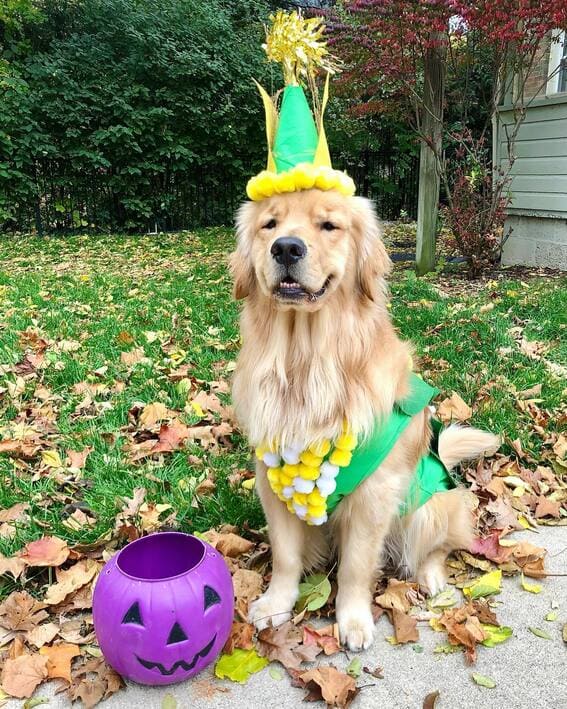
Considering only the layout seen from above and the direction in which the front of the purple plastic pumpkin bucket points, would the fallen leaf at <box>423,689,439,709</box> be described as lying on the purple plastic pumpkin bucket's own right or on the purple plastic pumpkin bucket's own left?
on the purple plastic pumpkin bucket's own left

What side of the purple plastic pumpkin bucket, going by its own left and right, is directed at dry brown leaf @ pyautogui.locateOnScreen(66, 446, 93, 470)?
back

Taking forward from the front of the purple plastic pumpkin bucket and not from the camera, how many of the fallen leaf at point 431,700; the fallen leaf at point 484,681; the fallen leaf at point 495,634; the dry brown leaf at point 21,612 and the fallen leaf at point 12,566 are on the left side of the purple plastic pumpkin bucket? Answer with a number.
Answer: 3

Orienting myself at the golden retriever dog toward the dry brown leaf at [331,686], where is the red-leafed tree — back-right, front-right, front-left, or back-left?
back-left

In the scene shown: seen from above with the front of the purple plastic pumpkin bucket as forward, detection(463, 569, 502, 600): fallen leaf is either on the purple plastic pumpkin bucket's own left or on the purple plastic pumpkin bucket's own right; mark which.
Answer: on the purple plastic pumpkin bucket's own left

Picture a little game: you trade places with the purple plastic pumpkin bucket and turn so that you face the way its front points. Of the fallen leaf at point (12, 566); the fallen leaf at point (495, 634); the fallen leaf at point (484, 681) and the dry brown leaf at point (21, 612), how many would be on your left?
2

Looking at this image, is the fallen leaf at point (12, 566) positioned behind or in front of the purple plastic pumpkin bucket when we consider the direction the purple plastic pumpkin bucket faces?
behind

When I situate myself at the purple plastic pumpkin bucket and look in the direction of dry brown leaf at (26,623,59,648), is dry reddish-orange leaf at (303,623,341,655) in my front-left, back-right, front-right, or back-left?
back-right

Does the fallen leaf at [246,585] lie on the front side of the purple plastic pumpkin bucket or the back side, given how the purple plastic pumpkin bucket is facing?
on the back side

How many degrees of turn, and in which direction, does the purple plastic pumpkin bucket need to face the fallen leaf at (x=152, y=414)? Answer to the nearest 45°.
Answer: approximately 180°

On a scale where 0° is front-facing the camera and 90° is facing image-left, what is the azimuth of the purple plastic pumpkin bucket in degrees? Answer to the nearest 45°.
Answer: approximately 0°
